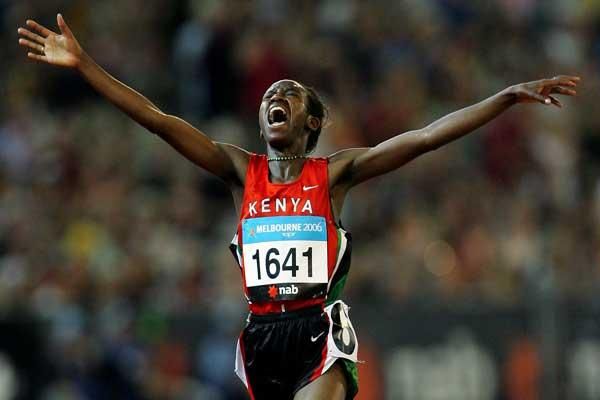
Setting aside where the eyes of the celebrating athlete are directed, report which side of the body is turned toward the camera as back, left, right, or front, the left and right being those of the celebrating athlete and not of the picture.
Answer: front
